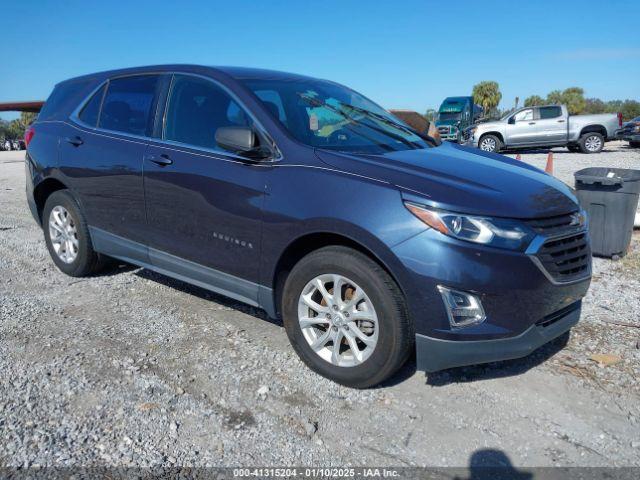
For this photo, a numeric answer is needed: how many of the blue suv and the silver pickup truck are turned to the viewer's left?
1

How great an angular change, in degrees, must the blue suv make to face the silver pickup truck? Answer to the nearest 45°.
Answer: approximately 90° to its left

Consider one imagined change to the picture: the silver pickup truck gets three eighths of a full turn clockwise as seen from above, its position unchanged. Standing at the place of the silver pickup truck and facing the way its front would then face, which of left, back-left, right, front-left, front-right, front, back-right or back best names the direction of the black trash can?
back-right

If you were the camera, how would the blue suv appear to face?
facing the viewer and to the right of the viewer

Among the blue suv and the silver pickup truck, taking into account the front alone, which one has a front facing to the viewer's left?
the silver pickup truck

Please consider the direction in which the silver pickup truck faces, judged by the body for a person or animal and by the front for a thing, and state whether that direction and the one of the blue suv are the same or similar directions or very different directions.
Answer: very different directions

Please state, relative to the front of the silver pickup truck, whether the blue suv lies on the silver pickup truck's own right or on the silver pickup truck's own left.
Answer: on the silver pickup truck's own left

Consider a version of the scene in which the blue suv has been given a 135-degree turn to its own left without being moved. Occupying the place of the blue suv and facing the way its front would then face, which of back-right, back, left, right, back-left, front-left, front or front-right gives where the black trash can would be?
front-right

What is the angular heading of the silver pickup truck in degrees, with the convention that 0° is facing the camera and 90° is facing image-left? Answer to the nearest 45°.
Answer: approximately 90°
